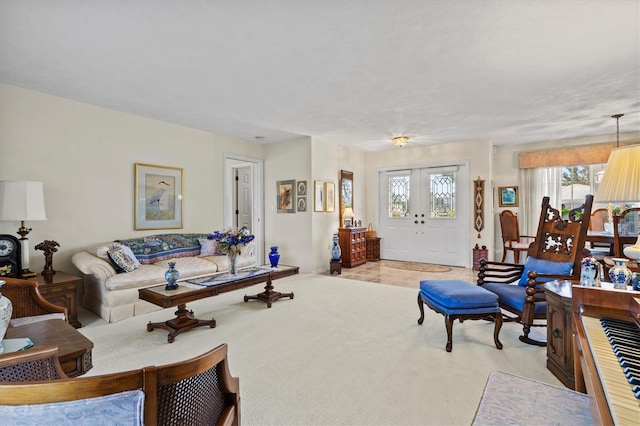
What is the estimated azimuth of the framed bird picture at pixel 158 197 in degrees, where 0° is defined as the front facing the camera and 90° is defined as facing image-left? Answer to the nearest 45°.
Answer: approximately 315°

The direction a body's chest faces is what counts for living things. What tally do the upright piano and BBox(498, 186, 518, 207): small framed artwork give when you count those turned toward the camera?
1

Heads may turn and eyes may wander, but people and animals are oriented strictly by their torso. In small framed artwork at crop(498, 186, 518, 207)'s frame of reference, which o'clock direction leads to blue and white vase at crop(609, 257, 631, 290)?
The blue and white vase is roughly at 12 o'clock from the small framed artwork.

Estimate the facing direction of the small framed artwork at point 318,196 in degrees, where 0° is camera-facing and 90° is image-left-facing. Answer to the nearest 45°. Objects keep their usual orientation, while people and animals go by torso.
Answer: approximately 315°

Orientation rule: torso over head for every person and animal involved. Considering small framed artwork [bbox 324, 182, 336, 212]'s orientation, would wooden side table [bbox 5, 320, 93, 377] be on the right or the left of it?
on its right

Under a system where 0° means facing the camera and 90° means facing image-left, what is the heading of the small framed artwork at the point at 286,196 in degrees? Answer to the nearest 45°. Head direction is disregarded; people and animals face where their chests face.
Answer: approximately 45°

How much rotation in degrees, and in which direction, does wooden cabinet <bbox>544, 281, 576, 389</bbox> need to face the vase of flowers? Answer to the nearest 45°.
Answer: approximately 45° to its right

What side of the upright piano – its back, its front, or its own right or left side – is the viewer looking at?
left

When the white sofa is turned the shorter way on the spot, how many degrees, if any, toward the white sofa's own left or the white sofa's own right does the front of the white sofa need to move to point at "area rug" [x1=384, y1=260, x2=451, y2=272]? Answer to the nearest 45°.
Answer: approximately 45° to the white sofa's own left
